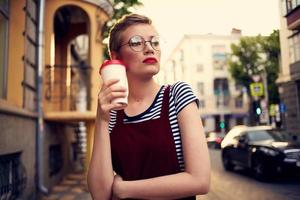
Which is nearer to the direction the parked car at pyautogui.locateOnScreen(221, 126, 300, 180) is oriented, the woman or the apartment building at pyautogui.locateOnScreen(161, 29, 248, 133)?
the woman

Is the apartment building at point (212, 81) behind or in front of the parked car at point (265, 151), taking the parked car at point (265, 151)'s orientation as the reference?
behind

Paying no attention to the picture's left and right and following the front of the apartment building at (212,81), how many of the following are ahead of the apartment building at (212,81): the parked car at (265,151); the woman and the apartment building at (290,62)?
3

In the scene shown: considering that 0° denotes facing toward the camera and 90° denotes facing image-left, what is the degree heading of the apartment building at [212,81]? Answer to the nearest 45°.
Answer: approximately 0°

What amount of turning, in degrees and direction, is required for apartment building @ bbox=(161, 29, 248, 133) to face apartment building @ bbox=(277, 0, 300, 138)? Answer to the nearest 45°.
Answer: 0° — it already faces it
